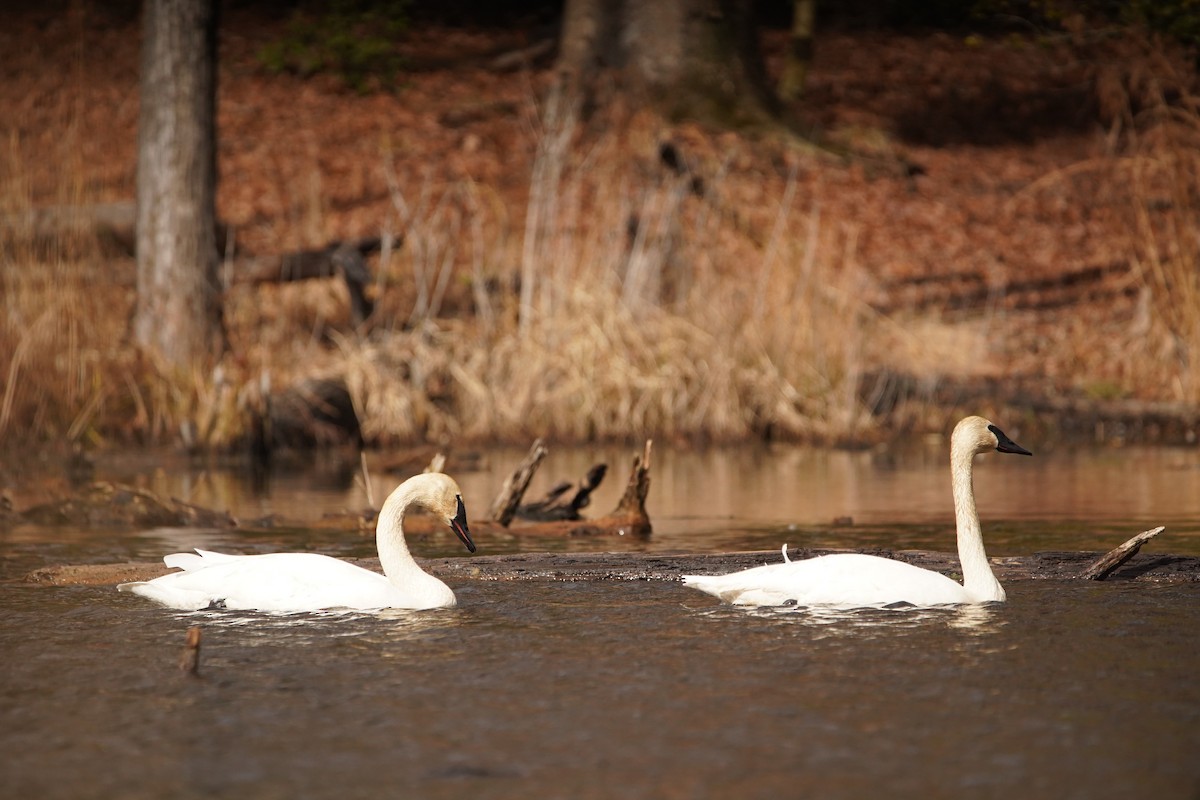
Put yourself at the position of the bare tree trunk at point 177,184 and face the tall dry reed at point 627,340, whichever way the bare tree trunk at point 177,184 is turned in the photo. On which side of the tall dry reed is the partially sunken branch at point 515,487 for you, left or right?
right

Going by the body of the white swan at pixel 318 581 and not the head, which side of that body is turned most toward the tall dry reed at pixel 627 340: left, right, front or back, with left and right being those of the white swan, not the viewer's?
left

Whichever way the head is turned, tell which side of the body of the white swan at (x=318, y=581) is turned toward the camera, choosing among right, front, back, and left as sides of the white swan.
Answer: right

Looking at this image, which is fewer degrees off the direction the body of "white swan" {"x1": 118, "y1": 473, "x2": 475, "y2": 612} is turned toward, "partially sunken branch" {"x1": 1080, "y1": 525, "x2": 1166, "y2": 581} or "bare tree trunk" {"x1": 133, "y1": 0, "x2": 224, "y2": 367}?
the partially sunken branch

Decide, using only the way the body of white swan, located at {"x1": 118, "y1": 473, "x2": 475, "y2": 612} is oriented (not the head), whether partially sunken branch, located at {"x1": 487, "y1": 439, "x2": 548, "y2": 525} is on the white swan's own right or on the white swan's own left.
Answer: on the white swan's own left

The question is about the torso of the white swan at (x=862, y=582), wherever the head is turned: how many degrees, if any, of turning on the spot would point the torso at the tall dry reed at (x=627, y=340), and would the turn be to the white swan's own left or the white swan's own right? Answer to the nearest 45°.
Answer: approximately 90° to the white swan's own left

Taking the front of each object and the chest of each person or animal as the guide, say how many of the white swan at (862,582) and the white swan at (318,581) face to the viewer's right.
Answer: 2

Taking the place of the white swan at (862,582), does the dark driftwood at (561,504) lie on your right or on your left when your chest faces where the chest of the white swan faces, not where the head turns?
on your left

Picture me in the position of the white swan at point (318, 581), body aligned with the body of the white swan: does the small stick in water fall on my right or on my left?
on my right

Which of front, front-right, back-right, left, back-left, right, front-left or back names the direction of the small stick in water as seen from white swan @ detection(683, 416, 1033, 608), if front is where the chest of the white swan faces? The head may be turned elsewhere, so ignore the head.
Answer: back-right

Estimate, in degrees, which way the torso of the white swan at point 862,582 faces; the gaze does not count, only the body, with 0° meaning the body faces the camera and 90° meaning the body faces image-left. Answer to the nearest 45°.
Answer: approximately 270°

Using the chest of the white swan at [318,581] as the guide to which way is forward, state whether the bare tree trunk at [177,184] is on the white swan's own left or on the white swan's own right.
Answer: on the white swan's own left
